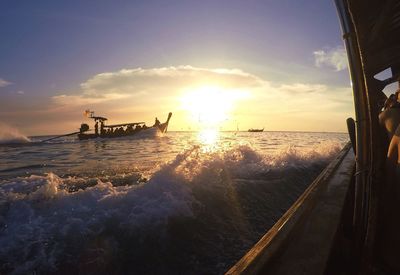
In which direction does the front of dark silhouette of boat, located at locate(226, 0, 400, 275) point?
away from the camera
